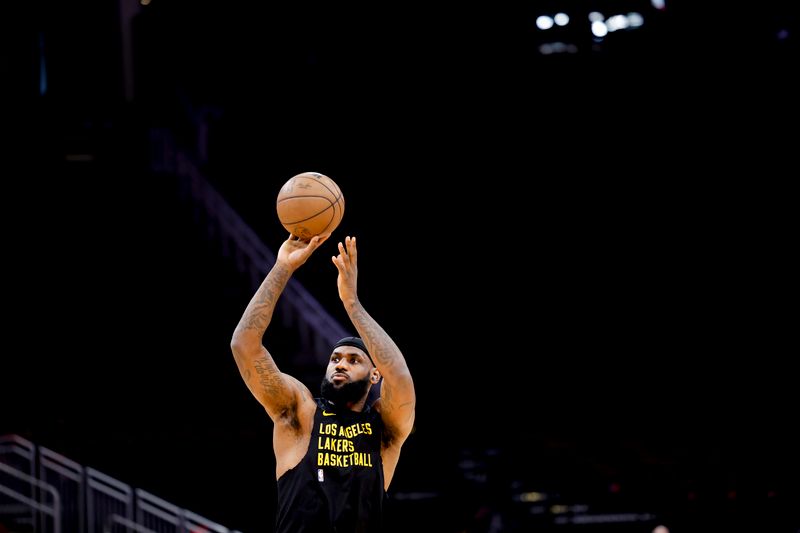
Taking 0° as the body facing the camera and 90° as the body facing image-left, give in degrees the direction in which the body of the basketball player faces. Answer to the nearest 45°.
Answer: approximately 0°

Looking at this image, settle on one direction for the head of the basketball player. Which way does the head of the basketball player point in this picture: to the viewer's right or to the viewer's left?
to the viewer's left

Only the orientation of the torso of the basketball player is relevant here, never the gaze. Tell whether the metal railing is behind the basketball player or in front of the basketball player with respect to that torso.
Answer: behind
